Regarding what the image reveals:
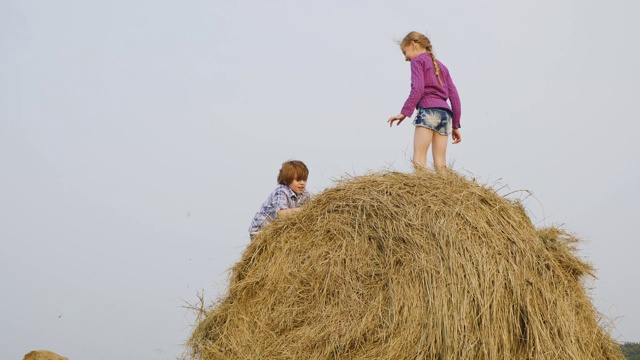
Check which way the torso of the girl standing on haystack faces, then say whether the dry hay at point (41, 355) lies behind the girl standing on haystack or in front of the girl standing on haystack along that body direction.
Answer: in front

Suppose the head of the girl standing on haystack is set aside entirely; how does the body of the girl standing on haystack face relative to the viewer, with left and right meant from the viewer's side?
facing away from the viewer and to the left of the viewer

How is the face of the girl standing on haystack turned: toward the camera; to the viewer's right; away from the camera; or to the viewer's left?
to the viewer's left

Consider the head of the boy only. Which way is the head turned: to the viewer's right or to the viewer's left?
to the viewer's right

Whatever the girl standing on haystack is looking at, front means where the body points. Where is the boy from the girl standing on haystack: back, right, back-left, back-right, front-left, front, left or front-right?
front-left
